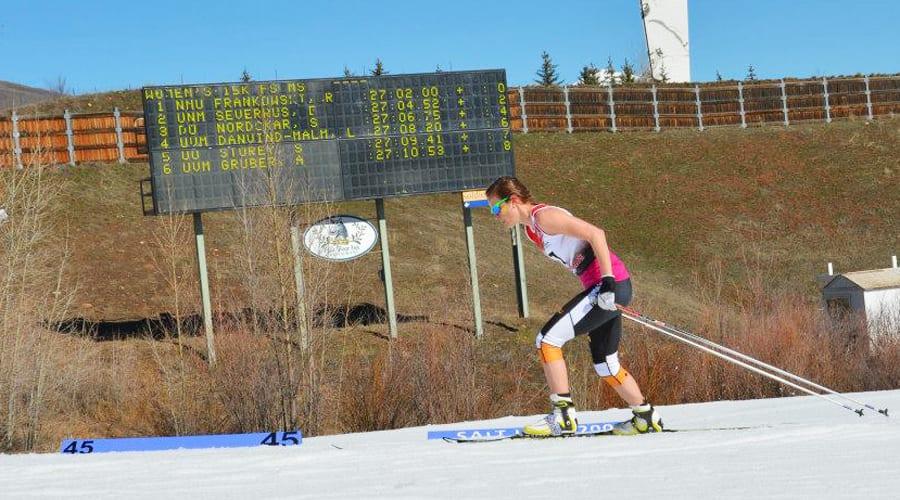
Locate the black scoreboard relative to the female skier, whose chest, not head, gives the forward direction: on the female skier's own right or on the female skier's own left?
on the female skier's own right

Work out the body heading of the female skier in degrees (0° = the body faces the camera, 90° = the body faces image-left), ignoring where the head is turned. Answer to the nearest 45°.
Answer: approximately 90°

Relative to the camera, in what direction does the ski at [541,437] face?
facing to the left of the viewer

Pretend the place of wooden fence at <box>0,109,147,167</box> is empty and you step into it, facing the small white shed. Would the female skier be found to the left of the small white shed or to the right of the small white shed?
right

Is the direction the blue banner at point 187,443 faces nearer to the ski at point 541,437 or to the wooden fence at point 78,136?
the ski

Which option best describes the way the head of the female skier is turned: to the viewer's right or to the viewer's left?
to the viewer's left

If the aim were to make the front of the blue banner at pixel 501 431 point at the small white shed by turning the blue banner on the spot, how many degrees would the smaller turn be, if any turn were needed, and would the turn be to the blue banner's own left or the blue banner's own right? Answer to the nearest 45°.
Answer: approximately 135° to the blue banner's own left
